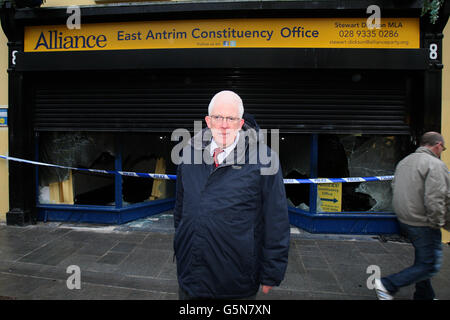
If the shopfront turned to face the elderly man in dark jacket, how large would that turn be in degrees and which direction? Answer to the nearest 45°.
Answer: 0° — it already faces them

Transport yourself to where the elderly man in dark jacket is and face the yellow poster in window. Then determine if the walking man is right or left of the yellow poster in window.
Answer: right

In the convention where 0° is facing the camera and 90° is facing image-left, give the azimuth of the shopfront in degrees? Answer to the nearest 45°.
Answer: approximately 0°
